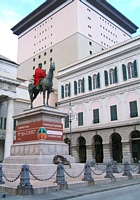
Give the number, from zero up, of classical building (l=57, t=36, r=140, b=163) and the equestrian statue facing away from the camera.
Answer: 0

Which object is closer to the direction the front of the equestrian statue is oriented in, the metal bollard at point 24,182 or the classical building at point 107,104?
the metal bollard

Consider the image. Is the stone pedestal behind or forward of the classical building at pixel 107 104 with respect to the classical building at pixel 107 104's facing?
forward

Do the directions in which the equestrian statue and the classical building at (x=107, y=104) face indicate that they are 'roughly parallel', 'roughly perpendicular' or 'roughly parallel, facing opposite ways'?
roughly perpendicular

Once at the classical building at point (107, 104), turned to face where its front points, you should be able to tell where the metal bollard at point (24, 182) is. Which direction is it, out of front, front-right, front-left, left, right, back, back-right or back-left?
front-left

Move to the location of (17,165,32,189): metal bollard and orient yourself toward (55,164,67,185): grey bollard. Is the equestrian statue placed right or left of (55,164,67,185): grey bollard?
left

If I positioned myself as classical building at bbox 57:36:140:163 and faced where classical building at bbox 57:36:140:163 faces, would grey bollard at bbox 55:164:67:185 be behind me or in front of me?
in front

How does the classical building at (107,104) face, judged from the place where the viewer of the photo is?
facing the viewer and to the left of the viewer
